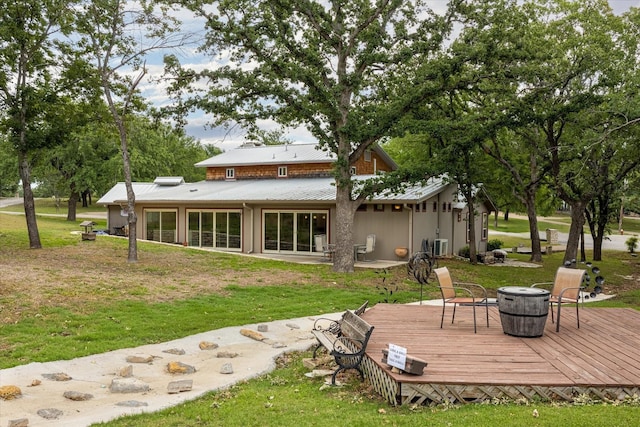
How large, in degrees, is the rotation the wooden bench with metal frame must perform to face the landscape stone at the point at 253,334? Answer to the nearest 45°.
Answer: approximately 90° to its right

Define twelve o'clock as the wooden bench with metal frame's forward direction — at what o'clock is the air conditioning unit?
The air conditioning unit is roughly at 5 o'clock from the wooden bench with metal frame.

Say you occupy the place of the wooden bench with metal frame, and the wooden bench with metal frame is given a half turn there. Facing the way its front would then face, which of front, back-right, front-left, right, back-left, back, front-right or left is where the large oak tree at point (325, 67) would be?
front-left

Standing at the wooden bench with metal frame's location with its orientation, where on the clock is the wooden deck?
The wooden deck is roughly at 6 o'clock from the wooden bench with metal frame.

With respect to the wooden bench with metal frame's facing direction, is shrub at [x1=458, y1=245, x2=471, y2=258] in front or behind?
behind

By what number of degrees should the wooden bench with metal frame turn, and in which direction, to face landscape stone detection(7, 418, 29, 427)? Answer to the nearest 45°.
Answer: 0° — it already faces it

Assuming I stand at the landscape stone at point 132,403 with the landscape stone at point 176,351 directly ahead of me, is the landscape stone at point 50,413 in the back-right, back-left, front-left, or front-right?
back-left

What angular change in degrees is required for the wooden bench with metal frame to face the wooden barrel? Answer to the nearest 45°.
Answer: approximately 135° to its left

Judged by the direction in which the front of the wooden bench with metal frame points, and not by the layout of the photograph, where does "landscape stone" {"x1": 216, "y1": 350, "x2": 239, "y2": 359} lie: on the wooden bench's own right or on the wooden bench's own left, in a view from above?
on the wooden bench's own right

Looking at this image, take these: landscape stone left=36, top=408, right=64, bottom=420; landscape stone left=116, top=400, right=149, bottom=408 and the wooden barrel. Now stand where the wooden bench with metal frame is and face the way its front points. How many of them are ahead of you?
2

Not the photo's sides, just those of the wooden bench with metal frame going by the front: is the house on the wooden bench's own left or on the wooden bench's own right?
on the wooden bench's own right

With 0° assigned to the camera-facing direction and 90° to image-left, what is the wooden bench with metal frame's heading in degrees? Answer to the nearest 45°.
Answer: approximately 45°
